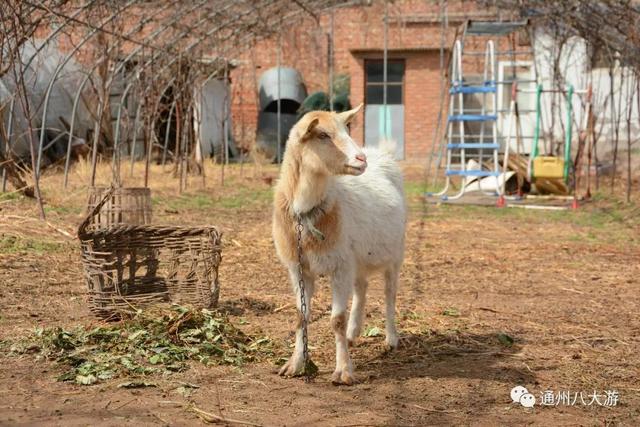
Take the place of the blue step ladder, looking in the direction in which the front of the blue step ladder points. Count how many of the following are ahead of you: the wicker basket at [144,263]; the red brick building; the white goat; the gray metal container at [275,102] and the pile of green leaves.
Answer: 3

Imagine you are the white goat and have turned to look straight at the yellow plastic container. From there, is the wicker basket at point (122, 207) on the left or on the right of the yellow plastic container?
left

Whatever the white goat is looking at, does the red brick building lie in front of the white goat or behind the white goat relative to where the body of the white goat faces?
behind

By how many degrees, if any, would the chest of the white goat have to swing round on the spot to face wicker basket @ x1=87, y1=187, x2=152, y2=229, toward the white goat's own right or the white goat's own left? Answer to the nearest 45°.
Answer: approximately 90° to the white goat's own right

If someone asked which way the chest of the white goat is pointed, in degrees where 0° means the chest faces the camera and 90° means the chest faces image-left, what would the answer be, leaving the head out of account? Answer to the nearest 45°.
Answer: approximately 45°

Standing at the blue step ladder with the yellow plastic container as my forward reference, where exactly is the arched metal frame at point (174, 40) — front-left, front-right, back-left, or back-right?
back-right

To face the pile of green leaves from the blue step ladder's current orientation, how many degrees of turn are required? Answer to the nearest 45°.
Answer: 0° — it already faces it

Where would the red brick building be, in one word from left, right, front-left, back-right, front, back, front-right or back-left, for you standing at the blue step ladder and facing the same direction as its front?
back

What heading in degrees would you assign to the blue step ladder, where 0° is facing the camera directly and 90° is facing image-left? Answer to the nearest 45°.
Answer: approximately 0°
